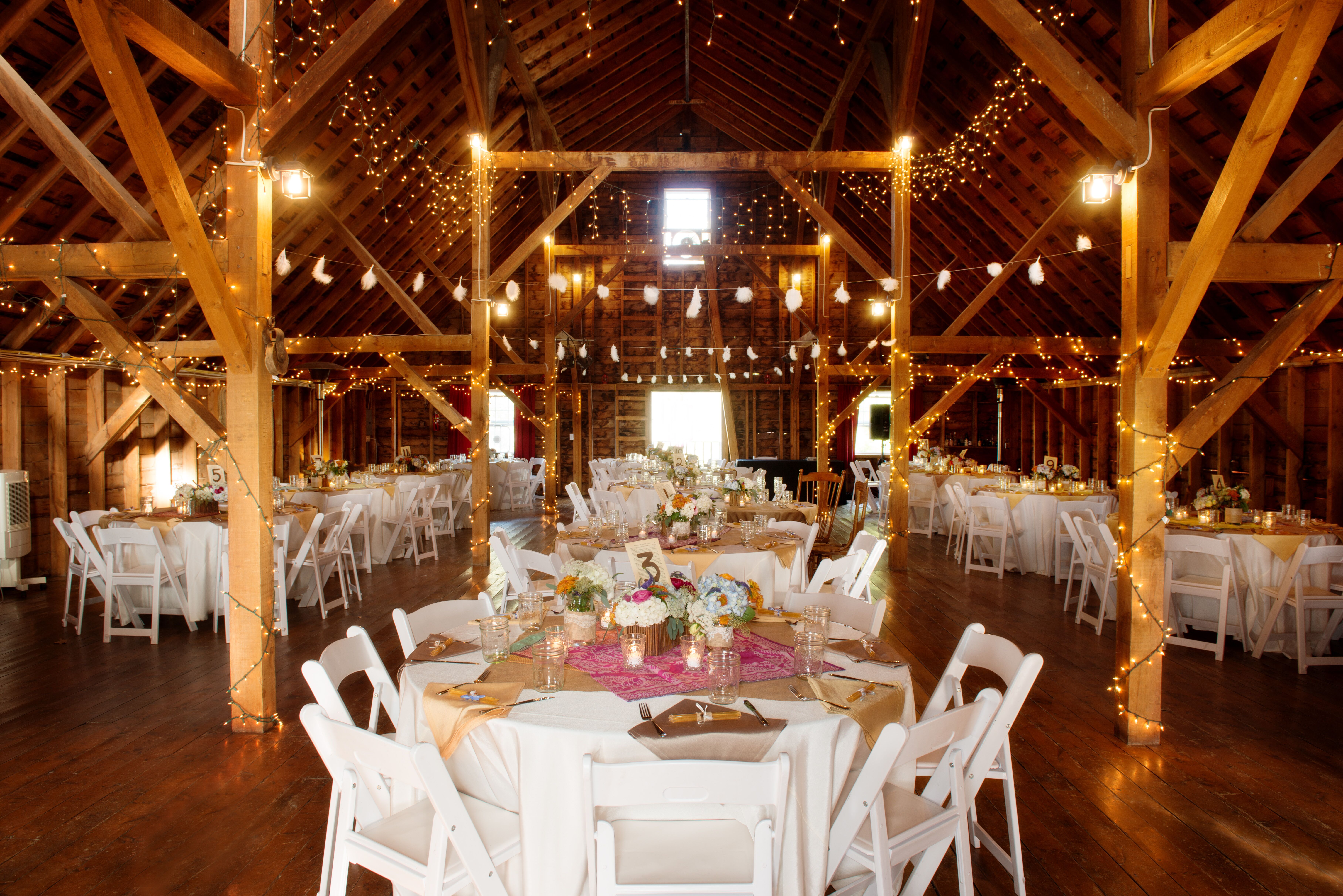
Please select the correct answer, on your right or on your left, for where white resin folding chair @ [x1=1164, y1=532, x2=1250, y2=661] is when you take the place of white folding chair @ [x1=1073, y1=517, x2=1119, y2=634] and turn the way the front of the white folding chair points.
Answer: on your right

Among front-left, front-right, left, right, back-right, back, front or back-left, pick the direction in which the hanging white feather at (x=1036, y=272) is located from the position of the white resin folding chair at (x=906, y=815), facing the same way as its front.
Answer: front-right

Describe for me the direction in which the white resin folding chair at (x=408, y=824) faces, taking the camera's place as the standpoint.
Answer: facing away from the viewer and to the right of the viewer

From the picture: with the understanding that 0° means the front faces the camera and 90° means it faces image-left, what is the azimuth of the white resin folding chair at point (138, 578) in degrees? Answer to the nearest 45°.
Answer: approximately 225°

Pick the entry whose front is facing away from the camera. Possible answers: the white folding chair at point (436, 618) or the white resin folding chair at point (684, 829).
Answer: the white resin folding chair

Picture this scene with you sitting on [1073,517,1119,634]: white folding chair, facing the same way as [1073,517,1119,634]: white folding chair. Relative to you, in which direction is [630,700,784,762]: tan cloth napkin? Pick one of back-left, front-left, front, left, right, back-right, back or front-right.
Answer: back-right

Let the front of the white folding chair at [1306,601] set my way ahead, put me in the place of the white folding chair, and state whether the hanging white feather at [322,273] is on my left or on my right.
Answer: on my left

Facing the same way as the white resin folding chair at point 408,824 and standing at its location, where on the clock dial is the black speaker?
The black speaker is roughly at 12 o'clock from the white resin folding chair.

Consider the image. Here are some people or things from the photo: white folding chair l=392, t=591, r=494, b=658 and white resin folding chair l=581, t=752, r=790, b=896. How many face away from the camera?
1

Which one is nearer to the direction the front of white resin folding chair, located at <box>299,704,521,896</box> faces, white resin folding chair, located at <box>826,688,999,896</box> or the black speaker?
the black speaker

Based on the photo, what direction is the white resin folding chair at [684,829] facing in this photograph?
away from the camera

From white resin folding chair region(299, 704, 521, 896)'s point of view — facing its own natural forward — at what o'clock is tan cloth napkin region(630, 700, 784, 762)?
The tan cloth napkin is roughly at 2 o'clock from the white resin folding chair.
